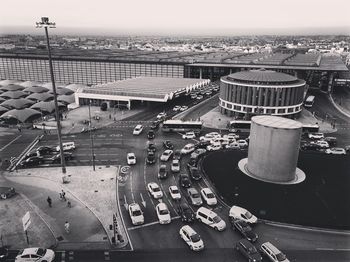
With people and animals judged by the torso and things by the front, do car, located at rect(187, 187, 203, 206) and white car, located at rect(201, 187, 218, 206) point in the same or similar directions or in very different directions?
same or similar directions

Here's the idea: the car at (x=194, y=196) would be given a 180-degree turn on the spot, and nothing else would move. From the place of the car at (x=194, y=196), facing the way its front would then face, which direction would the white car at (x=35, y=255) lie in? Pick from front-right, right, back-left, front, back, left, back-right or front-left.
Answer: left

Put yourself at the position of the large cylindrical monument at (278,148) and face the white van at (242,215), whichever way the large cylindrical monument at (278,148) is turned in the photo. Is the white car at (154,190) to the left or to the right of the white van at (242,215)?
right

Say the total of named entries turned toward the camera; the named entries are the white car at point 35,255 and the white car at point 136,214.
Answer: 1

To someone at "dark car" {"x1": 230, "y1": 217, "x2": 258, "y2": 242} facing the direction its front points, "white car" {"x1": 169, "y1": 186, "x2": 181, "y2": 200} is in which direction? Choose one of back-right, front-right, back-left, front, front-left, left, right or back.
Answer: back

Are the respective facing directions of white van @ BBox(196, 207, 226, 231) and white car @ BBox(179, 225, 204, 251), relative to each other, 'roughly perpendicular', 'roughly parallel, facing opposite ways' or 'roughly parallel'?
roughly parallel

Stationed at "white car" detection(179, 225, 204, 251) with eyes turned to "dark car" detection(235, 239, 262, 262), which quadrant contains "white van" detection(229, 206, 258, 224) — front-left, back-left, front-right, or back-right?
front-left

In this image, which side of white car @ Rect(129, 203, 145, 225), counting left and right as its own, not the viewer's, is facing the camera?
front

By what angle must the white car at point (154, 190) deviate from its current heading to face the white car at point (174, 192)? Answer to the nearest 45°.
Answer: approximately 45° to its left

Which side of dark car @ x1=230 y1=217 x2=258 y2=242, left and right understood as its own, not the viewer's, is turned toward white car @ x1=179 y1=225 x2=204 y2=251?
right

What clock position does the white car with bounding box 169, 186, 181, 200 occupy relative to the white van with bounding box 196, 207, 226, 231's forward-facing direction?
The white car is roughly at 6 o'clock from the white van.

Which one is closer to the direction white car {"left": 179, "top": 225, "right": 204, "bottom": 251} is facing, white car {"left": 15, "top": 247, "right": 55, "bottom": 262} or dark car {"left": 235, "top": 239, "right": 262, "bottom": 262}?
the dark car

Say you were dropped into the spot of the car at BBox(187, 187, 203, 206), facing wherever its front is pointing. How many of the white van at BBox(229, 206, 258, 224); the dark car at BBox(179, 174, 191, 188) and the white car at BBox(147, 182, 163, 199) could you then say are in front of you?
1

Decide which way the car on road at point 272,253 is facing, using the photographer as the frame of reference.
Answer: facing the viewer and to the right of the viewer

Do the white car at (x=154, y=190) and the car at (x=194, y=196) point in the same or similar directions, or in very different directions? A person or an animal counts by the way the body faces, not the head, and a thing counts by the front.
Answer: same or similar directions
